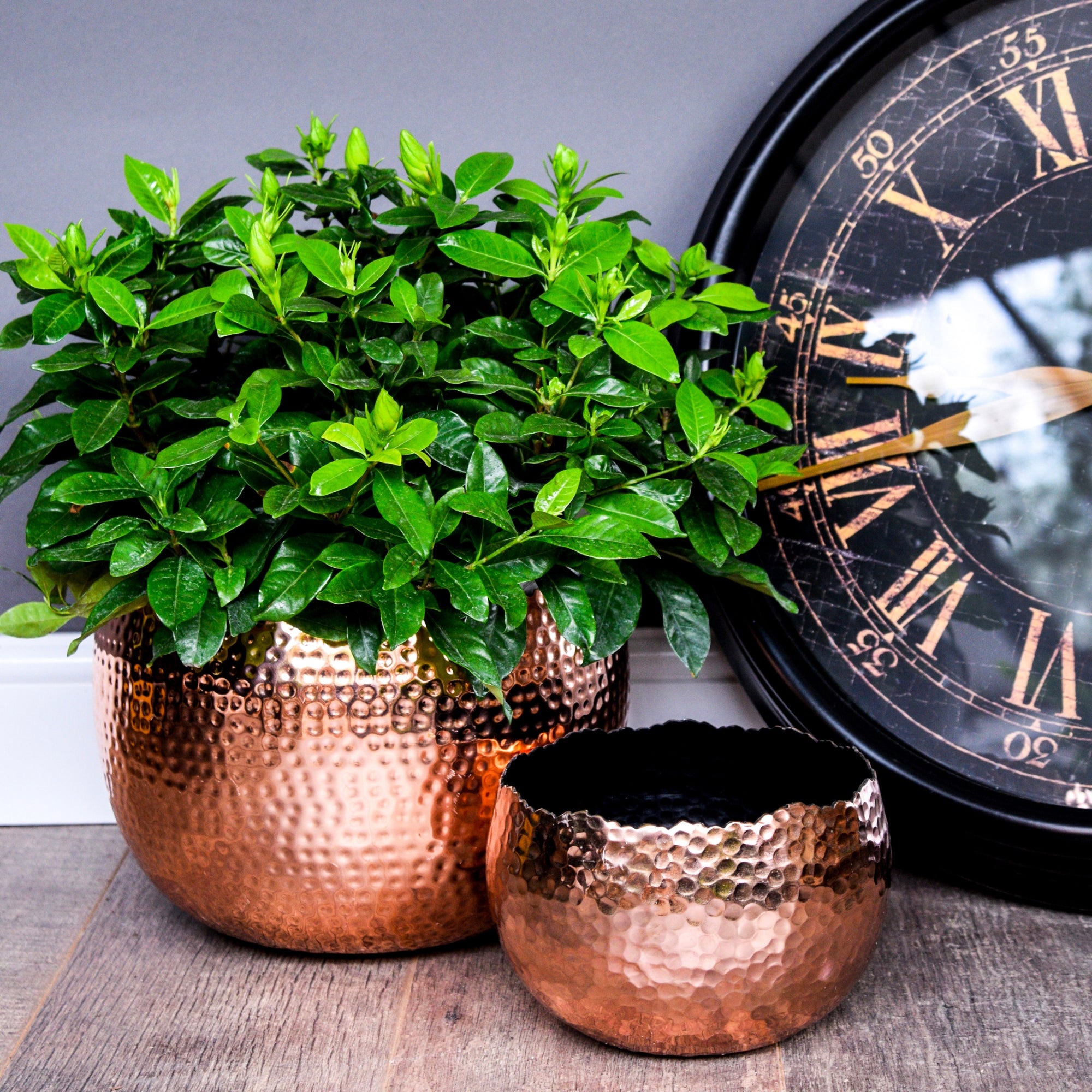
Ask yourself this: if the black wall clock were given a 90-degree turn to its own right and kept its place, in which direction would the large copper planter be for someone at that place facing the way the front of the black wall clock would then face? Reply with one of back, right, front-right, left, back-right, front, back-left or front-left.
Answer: front-left

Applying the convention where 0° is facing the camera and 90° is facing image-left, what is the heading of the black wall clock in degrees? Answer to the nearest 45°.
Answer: approximately 0°

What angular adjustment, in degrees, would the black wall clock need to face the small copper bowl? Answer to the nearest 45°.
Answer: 0° — it already faces it
